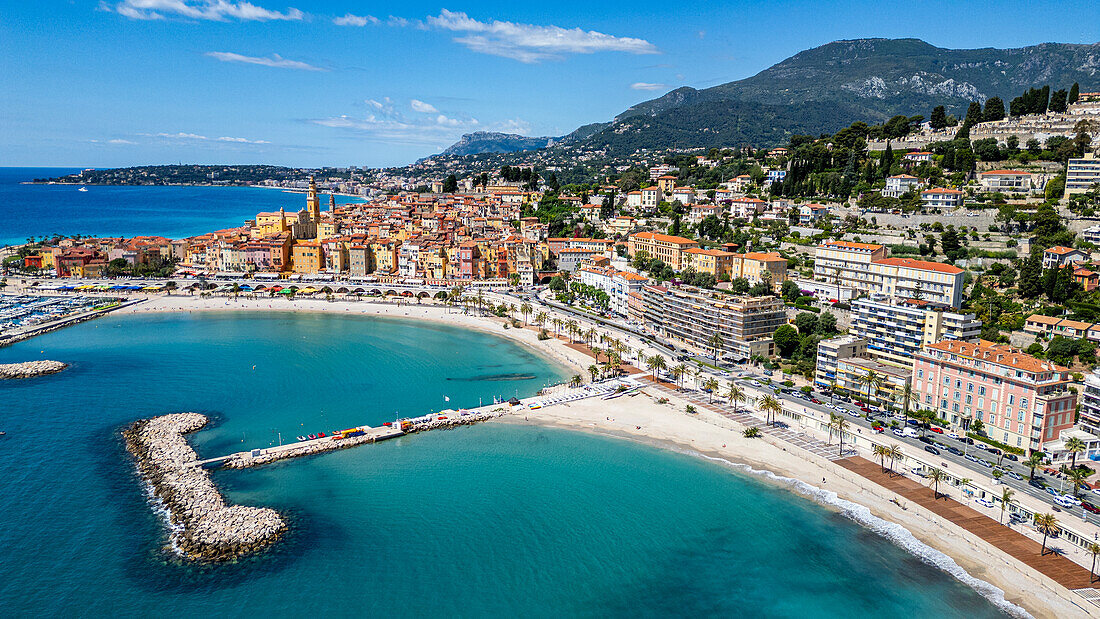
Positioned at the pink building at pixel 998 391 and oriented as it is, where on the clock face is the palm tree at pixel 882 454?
The palm tree is roughly at 12 o'clock from the pink building.

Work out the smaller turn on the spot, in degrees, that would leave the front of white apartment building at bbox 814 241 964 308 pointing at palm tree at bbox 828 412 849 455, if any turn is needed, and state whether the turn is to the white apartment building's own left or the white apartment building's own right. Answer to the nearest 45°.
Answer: approximately 45° to the white apartment building's own left

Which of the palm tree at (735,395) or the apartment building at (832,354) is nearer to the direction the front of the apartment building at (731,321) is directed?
the palm tree

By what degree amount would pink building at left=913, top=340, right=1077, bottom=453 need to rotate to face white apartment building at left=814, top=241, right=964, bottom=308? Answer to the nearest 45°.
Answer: approximately 135° to its right

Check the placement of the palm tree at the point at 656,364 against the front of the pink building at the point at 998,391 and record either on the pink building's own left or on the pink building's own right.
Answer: on the pink building's own right

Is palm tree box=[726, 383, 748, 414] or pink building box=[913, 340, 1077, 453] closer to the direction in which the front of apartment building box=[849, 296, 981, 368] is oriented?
the palm tree

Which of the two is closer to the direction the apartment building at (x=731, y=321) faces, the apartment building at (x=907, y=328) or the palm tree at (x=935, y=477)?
the palm tree

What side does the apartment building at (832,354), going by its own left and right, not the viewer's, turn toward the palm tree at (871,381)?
left

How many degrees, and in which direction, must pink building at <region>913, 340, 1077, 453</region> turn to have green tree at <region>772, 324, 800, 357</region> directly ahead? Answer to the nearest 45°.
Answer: approximately 90° to its right

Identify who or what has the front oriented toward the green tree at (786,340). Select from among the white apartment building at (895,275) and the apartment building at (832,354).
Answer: the white apartment building
